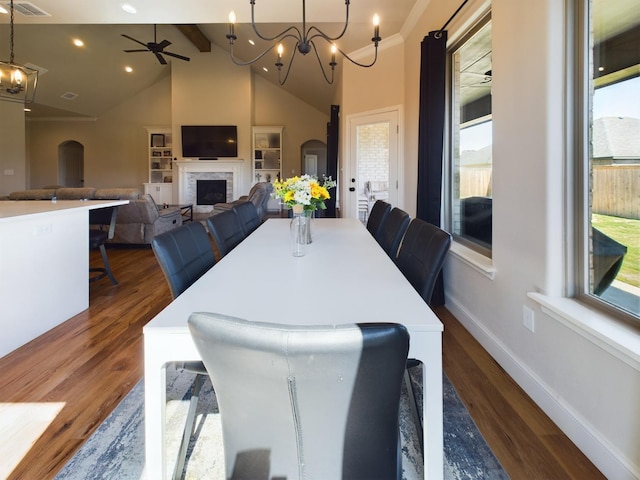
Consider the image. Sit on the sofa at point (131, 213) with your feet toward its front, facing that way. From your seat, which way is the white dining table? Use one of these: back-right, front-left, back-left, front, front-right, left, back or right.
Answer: back-right

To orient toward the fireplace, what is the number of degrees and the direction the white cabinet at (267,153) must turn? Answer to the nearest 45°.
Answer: approximately 90° to its right

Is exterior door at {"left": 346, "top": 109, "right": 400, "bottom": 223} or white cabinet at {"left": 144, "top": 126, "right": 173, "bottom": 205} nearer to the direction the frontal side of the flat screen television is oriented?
the exterior door

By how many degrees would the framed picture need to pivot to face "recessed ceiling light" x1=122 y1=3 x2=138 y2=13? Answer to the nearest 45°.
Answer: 0° — it already faces it

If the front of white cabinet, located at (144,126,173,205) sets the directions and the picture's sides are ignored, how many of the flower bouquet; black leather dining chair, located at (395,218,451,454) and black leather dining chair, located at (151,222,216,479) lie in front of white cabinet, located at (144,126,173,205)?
3

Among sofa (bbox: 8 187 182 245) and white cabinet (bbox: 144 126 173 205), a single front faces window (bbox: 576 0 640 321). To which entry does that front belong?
the white cabinet

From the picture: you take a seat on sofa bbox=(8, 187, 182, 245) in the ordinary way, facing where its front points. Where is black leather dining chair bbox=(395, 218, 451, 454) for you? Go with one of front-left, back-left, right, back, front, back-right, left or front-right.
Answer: back-right
